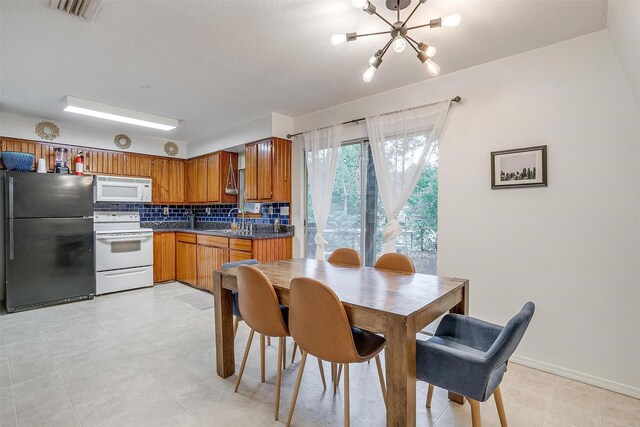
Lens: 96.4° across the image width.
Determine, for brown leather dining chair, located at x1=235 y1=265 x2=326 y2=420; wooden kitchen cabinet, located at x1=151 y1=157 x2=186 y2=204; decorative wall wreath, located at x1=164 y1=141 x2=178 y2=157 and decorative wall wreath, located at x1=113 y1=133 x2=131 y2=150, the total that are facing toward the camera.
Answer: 3

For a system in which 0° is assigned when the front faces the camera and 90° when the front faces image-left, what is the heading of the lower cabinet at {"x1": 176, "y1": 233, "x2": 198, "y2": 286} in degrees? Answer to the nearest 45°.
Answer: approximately 45°

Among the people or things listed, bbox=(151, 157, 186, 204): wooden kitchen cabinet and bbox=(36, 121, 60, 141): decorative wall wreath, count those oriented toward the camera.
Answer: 2

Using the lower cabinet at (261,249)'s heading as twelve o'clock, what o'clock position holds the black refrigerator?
The black refrigerator is roughly at 2 o'clock from the lower cabinet.
